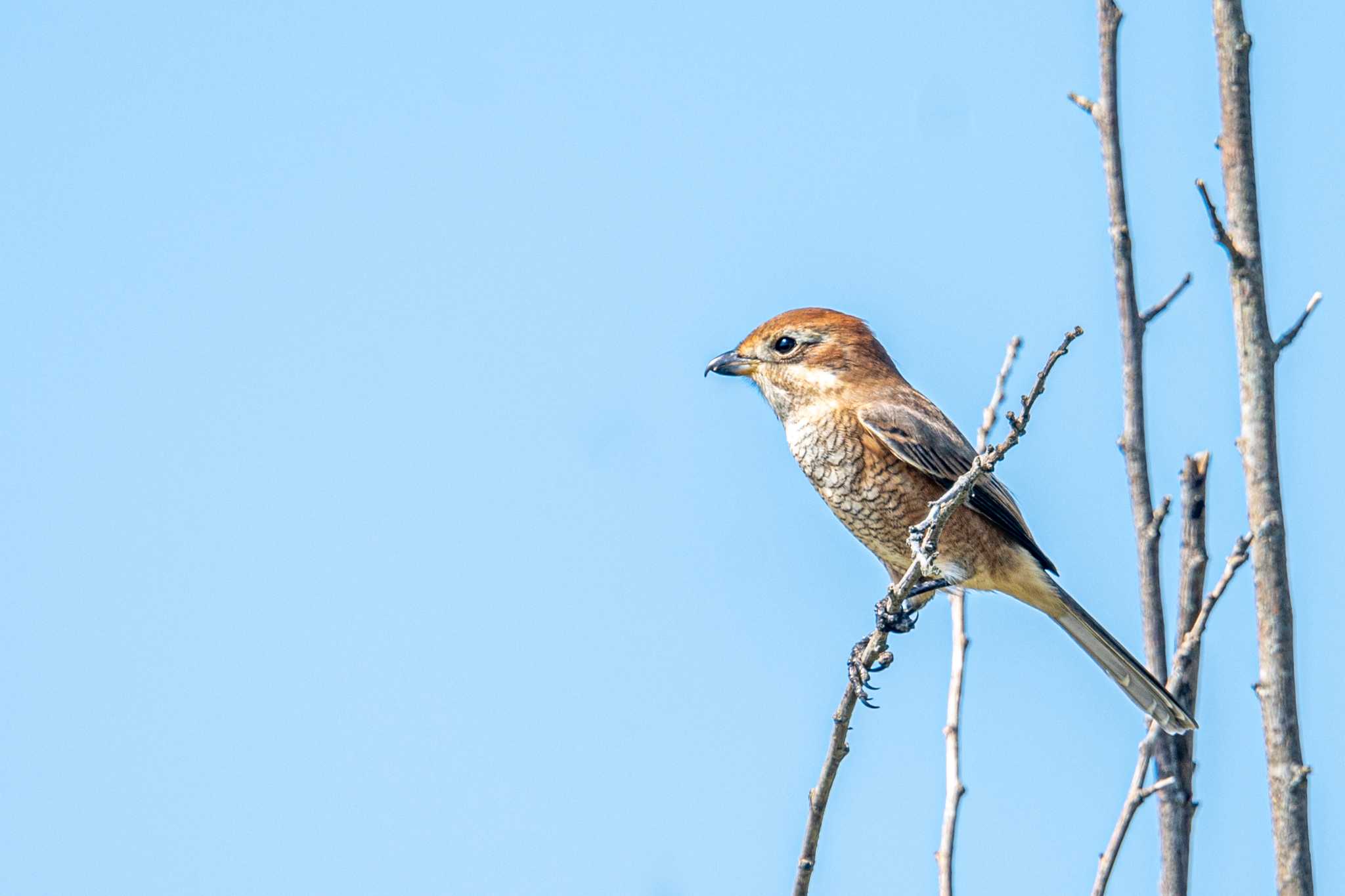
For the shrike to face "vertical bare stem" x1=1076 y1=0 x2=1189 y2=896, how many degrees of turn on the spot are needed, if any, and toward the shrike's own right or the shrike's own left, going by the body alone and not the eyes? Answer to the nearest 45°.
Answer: approximately 135° to the shrike's own left

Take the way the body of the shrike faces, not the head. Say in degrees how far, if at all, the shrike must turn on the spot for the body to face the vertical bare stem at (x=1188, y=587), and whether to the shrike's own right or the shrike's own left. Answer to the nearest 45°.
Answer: approximately 135° to the shrike's own left

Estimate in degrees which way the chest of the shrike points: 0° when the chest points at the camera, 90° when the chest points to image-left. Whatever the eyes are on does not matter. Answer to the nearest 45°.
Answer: approximately 90°
